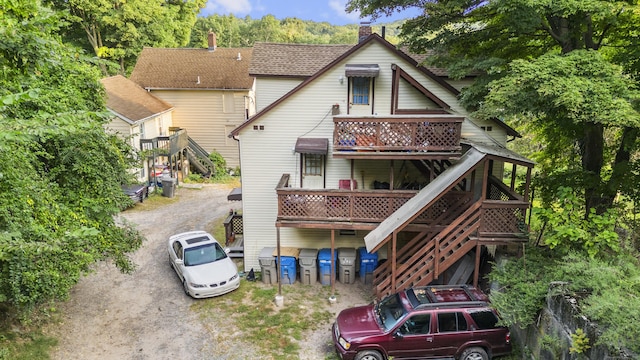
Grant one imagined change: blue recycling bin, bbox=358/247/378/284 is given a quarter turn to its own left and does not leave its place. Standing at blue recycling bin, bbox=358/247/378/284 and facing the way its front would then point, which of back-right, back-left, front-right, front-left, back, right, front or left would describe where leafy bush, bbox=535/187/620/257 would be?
front-right

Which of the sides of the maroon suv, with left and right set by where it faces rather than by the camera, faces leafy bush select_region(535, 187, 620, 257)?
back

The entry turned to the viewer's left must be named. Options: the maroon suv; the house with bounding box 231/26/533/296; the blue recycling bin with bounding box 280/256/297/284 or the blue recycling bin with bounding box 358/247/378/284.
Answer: the maroon suv

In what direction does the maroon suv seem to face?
to the viewer's left

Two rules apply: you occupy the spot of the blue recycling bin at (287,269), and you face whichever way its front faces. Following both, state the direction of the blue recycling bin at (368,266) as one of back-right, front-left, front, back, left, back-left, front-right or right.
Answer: left

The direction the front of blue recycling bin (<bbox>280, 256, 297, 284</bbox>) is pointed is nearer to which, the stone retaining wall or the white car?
the stone retaining wall

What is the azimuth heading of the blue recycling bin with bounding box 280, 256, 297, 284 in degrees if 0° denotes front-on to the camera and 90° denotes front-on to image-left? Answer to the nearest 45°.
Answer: approximately 0°

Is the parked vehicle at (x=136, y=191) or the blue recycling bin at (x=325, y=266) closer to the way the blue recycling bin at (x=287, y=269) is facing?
the blue recycling bin
